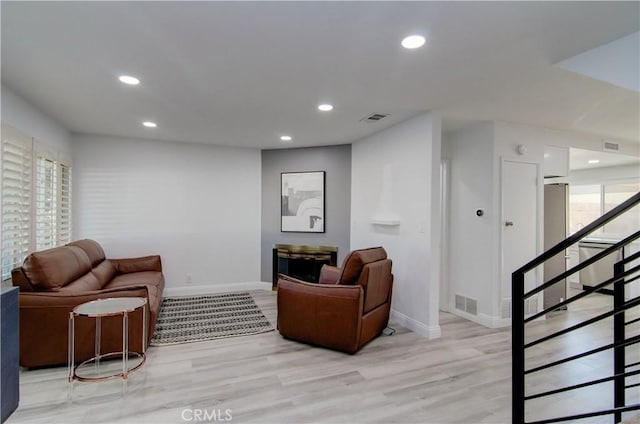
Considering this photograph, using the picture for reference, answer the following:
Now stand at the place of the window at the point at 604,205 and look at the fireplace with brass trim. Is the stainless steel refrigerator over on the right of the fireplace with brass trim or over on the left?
left

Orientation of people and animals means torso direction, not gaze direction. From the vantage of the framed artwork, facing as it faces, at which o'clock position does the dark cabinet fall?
The dark cabinet is roughly at 1 o'clock from the framed artwork.

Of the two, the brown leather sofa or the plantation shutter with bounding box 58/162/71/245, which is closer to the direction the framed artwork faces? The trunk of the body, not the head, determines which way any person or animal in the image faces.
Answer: the brown leather sofa

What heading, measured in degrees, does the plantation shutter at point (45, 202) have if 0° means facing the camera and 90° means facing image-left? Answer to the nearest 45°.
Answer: approximately 315°

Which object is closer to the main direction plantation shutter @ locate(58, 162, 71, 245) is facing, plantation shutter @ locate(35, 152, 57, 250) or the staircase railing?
the staircase railing

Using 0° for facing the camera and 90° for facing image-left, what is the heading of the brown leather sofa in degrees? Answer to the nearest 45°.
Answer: approximately 270°

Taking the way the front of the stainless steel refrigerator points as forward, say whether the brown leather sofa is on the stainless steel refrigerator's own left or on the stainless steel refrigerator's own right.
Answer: on the stainless steel refrigerator's own right
